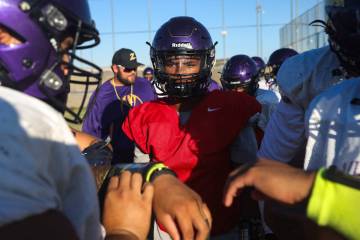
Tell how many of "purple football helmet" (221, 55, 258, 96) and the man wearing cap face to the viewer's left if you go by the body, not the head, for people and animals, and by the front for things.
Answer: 0

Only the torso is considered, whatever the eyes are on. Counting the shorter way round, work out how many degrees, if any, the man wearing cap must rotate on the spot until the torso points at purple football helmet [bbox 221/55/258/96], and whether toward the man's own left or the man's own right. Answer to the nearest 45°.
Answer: approximately 45° to the man's own left

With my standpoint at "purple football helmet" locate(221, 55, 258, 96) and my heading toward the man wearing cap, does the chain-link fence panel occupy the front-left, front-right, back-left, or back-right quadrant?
back-right

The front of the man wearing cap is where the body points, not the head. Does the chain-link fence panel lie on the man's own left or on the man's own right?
on the man's own left

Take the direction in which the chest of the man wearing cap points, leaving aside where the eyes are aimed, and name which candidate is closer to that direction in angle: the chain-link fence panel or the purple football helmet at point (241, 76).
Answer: the purple football helmet
